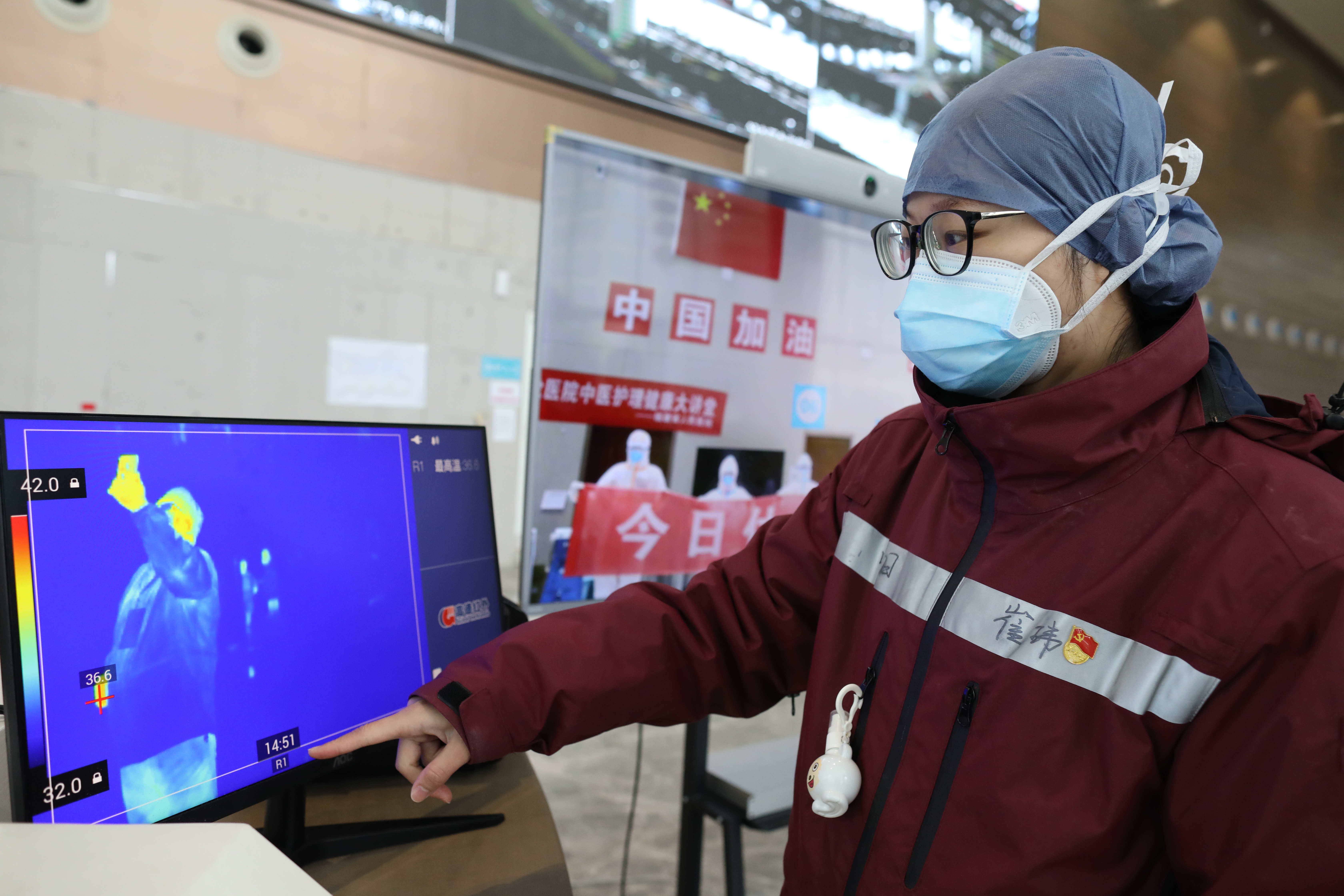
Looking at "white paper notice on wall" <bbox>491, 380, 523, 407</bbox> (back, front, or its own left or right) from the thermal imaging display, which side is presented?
front

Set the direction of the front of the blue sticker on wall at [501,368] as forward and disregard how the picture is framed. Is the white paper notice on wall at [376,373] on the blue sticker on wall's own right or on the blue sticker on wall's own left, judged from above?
on the blue sticker on wall's own right

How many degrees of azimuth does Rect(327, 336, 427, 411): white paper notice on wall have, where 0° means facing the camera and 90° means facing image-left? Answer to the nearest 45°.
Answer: approximately 0°

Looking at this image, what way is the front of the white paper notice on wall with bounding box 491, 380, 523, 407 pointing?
toward the camera
